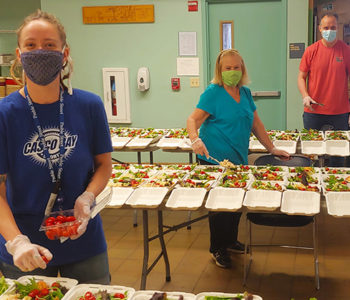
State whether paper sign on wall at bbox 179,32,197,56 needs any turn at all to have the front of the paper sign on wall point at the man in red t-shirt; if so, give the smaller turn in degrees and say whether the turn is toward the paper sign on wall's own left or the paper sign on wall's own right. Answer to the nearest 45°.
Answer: approximately 45° to the paper sign on wall's own left

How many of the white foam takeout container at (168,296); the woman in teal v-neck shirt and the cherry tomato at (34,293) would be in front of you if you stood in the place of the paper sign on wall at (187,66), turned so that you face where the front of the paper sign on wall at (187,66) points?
3

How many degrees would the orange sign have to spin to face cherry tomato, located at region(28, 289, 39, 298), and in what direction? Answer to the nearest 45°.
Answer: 0° — it already faces it

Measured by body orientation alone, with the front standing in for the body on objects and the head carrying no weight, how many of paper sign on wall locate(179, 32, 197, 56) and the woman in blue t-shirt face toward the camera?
2

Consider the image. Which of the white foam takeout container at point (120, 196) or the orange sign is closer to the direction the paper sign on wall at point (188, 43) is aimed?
the white foam takeout container

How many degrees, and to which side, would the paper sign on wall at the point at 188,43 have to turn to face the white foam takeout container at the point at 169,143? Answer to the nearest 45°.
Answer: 0° — it already faces it

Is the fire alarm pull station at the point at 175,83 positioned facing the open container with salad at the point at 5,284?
yes

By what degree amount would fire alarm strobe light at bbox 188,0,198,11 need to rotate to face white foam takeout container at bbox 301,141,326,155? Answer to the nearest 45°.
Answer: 0° — it already faces it

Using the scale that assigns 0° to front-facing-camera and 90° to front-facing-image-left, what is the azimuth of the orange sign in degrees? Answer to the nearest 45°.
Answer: approximately 0°

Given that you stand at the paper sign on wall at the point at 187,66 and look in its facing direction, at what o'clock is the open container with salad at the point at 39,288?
The open container with salad is roughly at 12 o'clock from the paper sign on wall.
